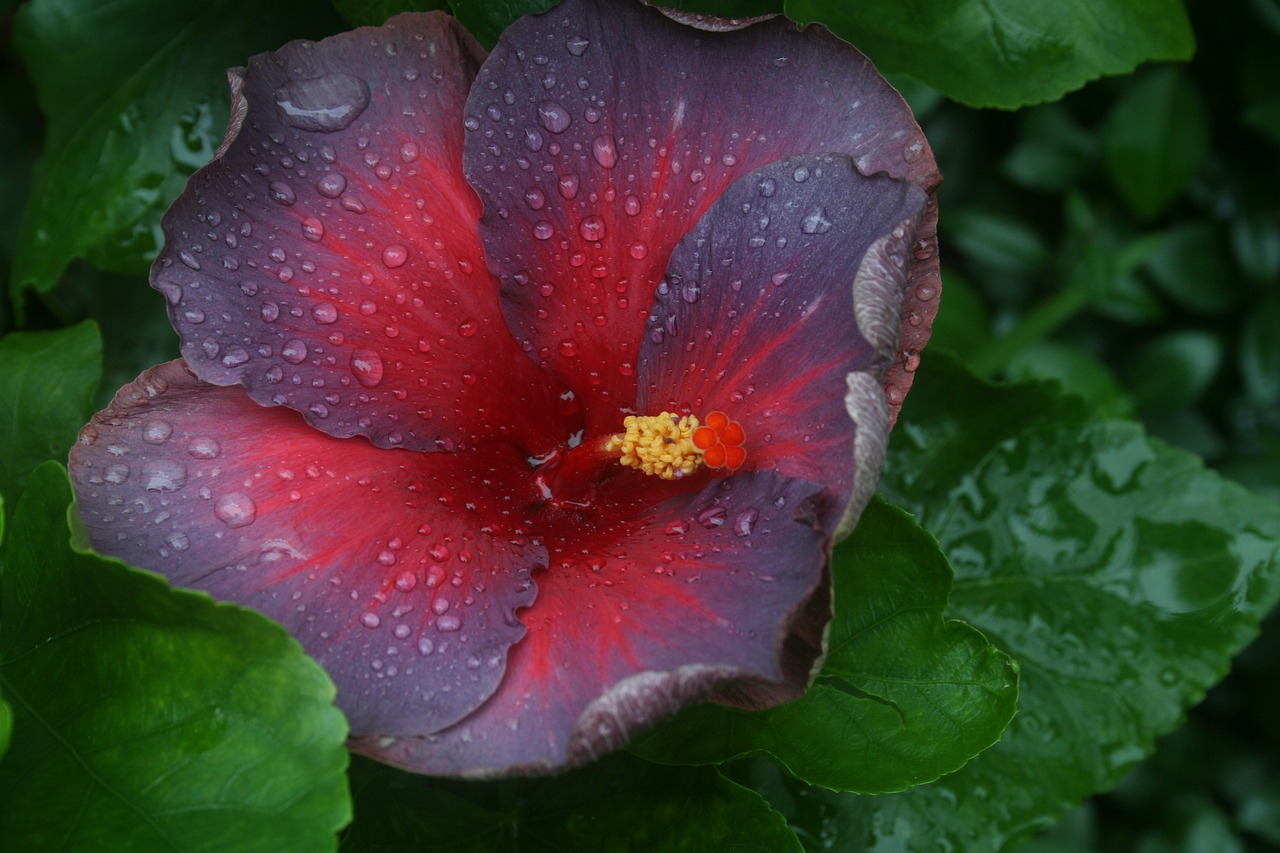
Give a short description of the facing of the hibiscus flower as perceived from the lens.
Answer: facing the viewer

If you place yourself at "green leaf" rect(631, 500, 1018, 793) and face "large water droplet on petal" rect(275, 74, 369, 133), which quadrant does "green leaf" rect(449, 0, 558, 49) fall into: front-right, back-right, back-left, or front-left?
front-right

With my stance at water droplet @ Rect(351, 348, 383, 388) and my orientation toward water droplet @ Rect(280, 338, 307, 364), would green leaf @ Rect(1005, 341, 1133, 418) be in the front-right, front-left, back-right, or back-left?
back-right

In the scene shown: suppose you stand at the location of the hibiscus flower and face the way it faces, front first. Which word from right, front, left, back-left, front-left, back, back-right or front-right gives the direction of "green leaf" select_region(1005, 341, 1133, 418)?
back-left

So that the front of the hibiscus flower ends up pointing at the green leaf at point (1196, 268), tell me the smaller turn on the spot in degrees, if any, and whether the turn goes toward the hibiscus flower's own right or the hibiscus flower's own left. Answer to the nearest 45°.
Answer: approximately 135° to the hibiscus flower's own left

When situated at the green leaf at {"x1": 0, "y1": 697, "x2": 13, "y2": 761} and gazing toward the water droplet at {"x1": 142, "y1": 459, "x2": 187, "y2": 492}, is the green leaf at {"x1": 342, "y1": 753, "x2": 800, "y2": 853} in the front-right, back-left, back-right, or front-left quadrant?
front-right

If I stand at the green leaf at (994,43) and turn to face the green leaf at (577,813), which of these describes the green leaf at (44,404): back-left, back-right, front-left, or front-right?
front-right
